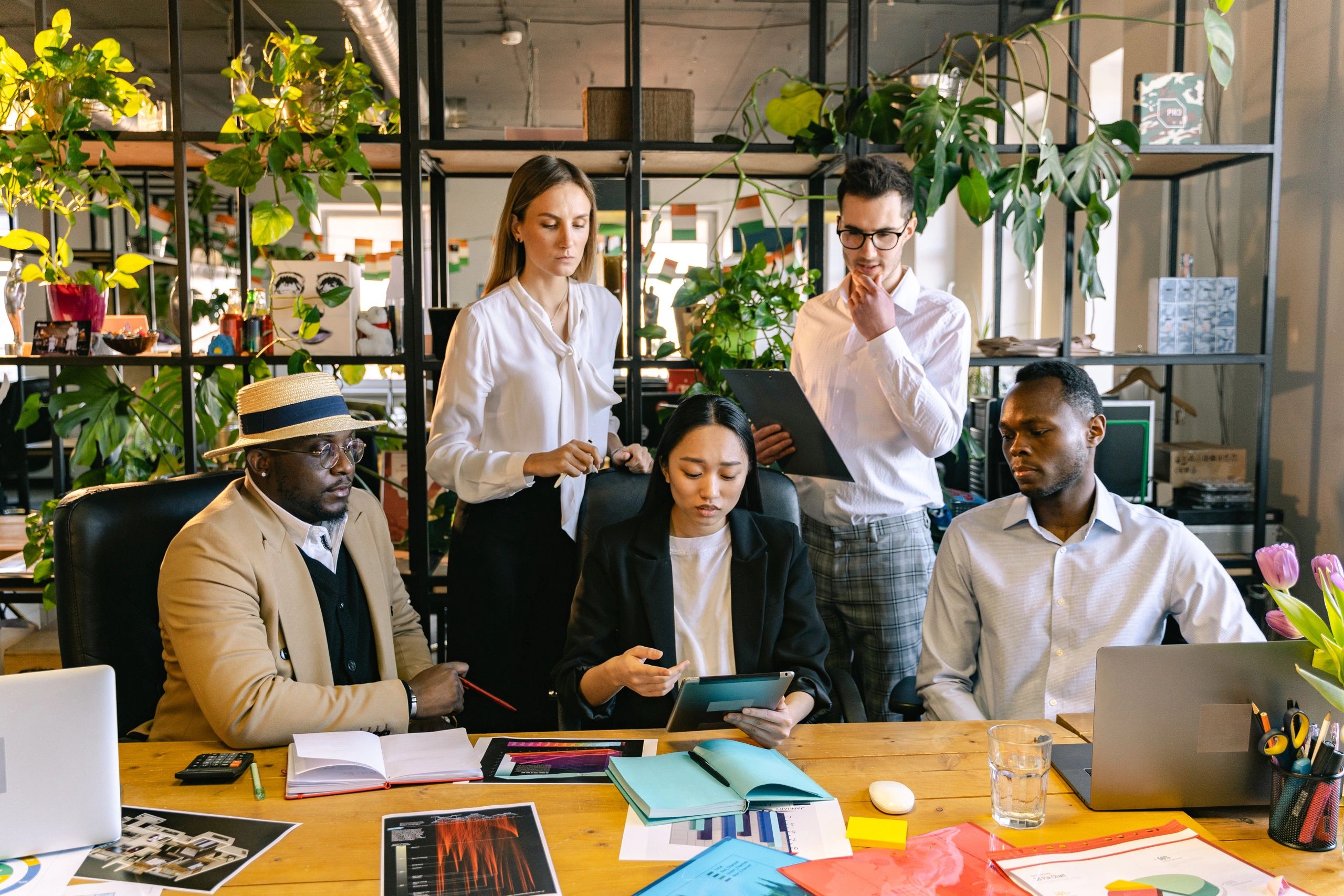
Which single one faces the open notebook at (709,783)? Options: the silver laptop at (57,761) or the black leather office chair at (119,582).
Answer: the black leather office chair

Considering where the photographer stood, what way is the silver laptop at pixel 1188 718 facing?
facing away from the viewer and to the left of the viewer

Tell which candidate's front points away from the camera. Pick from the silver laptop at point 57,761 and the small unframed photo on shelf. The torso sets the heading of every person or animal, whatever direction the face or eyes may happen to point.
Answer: the silver laptop

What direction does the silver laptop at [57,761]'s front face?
away from the camera

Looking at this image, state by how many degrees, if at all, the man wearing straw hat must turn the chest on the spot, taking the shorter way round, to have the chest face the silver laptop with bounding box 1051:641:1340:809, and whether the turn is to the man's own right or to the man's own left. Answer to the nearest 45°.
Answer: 0° — they already face it

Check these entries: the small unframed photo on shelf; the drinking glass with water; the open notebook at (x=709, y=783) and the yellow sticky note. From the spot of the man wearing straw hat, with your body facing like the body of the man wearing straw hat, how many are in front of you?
3

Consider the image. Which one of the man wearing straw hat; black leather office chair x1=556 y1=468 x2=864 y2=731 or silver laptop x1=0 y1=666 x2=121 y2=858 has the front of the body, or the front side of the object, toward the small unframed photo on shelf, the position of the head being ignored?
the silver laptop

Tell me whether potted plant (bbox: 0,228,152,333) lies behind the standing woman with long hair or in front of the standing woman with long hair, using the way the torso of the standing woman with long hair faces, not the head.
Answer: behind

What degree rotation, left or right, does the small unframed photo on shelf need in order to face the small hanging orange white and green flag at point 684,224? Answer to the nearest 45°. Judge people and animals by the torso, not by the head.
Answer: approximately 135° to its left

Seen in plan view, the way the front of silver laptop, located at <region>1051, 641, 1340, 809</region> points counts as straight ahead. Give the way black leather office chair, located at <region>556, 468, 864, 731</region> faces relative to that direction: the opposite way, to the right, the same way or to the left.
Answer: the opposite way
